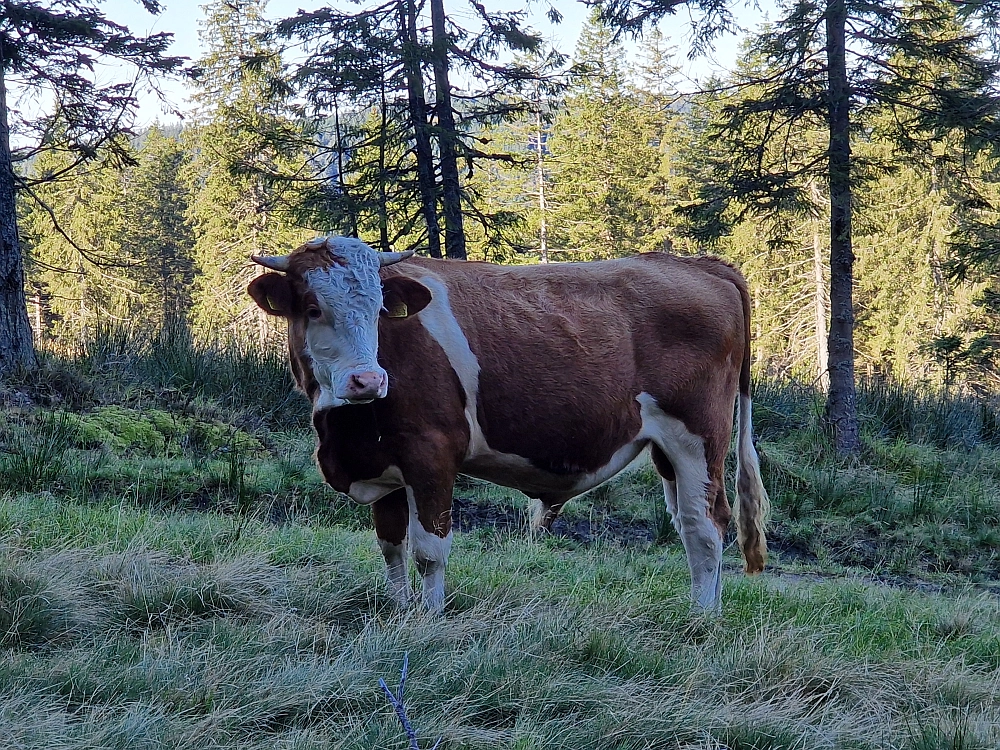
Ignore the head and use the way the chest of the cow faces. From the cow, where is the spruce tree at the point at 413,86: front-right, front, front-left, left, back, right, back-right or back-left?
right

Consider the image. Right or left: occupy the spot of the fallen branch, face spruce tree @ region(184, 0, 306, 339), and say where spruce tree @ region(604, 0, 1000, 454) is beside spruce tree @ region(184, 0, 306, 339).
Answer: right

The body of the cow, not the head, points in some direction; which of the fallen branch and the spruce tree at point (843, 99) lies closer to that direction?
the fallen branch

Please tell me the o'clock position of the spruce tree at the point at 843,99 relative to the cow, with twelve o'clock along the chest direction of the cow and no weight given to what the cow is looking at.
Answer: The spruce tree is roughly at 4 o'clock from the cow.

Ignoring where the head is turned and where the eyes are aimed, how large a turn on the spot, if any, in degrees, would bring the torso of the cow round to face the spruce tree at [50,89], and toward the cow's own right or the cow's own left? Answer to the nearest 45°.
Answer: approximately 45° to the cow's own right

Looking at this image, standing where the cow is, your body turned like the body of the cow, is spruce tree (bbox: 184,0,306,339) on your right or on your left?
on your right

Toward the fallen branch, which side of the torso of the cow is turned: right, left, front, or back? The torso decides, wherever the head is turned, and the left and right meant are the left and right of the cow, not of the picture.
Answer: left

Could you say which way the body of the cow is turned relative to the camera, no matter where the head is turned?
to the viewer's left
